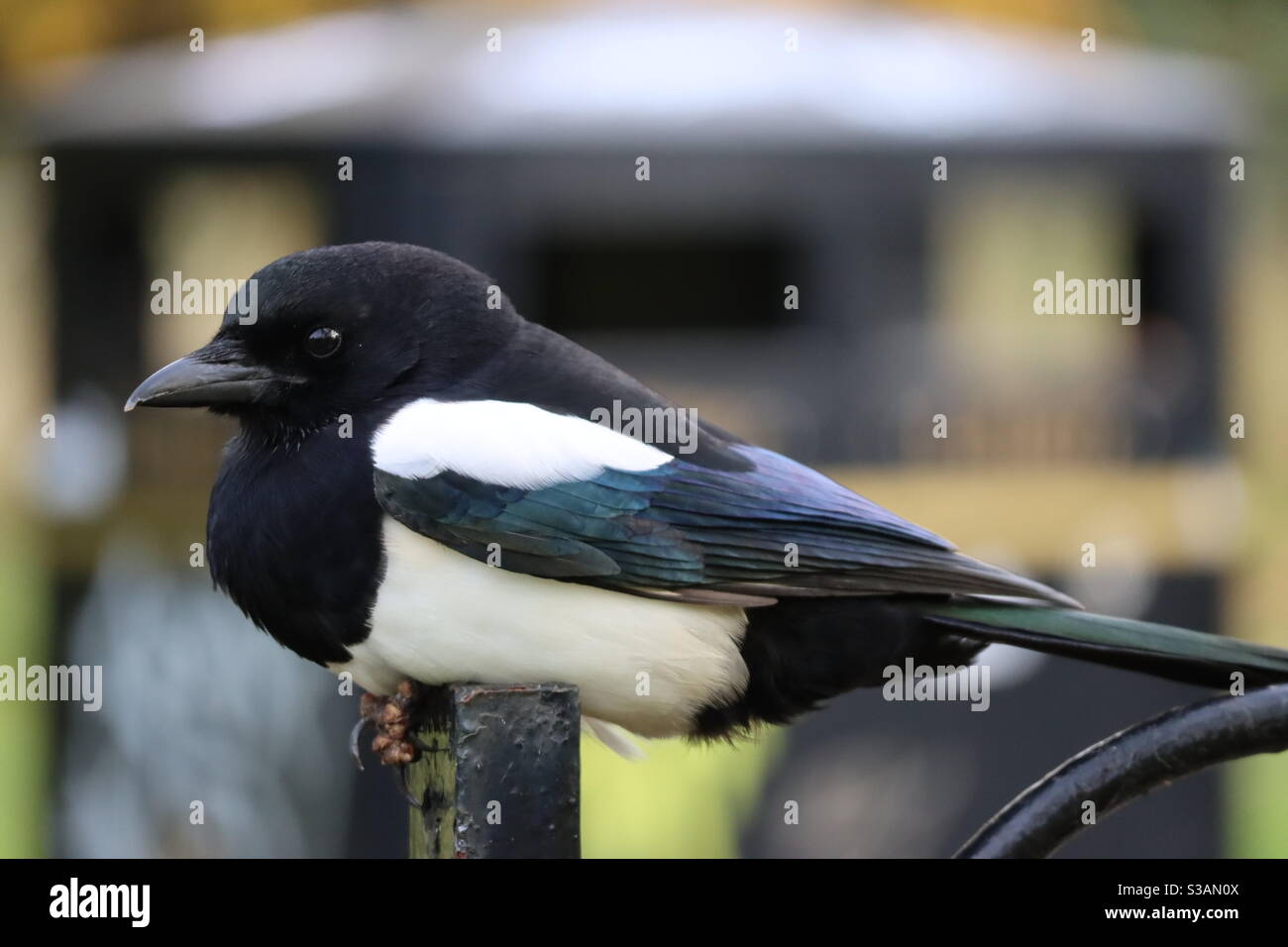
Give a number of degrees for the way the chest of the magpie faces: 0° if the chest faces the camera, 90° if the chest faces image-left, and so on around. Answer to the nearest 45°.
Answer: approximately 90°

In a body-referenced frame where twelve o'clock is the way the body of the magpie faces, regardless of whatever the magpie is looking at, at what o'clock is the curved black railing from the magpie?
The curved black railing is roughly at 7 o'clock from the magpie.
